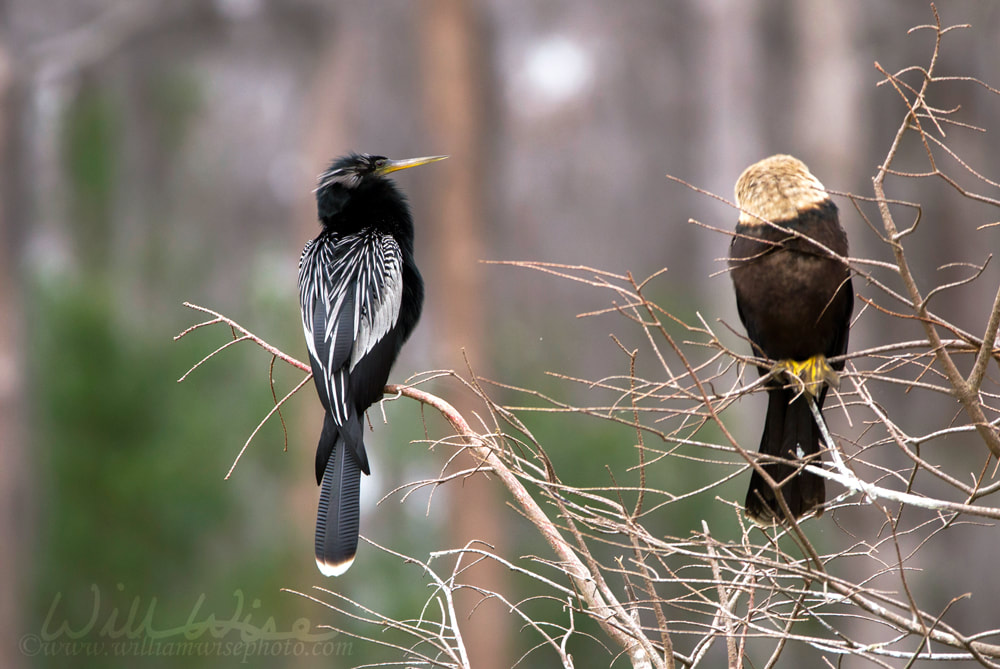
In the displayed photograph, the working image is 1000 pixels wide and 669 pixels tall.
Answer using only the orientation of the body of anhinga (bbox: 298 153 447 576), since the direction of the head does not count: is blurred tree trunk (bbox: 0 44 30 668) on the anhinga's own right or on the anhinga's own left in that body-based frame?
on the anhinga's own left

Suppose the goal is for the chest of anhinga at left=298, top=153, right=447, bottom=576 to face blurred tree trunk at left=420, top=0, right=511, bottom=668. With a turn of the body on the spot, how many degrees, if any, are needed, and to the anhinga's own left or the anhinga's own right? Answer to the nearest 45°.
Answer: approximately 45° to the anhinga's own left

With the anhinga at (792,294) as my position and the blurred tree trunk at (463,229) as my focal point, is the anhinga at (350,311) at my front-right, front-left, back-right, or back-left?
front-left

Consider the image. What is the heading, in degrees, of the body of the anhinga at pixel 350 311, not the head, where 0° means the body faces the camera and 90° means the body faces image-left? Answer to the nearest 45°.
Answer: approximately 225°

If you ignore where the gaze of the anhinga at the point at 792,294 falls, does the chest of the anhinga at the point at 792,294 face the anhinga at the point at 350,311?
no

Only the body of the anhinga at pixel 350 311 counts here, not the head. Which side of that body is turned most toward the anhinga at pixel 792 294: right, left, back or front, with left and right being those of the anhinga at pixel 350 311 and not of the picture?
right

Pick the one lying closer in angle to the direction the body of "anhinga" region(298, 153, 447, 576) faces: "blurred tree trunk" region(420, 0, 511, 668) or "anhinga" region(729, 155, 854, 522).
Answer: the blurred tree trunk

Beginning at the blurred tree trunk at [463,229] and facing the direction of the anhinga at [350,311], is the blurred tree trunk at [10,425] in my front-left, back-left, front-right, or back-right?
front-right
